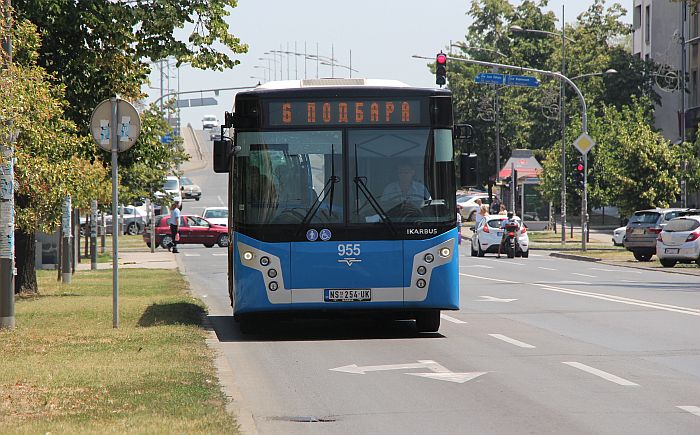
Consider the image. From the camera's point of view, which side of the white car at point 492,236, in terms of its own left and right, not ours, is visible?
back

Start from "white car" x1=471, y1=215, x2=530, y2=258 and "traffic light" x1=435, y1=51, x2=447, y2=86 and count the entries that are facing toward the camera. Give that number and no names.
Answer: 1

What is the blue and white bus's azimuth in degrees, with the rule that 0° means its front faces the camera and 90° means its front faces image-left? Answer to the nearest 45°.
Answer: approximately 0°

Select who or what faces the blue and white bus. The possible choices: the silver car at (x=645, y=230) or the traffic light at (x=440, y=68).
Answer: the traffic light

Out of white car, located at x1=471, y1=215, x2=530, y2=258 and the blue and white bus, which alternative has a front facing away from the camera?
the white car

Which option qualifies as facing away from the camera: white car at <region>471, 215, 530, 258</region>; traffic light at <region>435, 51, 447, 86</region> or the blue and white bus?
the white car

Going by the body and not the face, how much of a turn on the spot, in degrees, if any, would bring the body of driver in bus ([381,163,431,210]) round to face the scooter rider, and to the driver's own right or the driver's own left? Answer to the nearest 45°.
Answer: approximately 180°

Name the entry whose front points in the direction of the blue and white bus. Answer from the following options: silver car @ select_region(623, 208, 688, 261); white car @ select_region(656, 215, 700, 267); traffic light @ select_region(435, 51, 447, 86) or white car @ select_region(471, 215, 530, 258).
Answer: the traffic light
